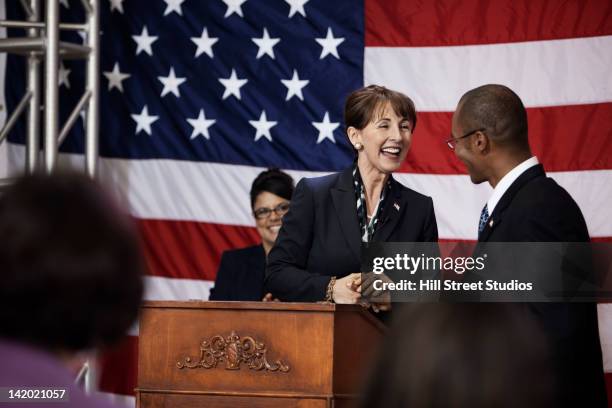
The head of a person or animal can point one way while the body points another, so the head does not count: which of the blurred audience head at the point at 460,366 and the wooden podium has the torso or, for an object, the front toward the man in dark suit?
the blurred audience head

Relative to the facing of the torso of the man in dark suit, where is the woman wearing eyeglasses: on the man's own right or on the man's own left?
on the man's own right

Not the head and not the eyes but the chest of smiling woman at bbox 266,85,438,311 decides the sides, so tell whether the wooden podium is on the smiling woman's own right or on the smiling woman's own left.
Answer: on the smiling woman's own right

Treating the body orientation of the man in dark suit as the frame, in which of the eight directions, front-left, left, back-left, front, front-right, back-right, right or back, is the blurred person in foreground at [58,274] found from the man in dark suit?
left

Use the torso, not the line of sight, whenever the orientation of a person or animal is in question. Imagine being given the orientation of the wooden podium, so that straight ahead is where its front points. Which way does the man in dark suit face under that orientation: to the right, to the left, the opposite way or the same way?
to the right

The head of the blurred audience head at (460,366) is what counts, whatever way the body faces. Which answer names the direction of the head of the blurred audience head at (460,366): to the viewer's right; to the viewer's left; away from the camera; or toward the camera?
away from the camera

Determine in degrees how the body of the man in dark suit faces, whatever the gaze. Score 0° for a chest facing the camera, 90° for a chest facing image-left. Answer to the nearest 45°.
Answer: approximately 90°

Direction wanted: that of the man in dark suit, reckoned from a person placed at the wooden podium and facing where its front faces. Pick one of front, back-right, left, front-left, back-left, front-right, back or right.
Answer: left

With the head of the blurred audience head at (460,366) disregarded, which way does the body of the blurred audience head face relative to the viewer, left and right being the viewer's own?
facing away from the viewer

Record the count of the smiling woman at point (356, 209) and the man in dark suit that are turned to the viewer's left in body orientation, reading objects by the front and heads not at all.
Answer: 1

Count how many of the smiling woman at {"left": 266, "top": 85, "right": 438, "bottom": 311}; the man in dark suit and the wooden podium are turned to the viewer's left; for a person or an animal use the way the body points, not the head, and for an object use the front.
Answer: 1

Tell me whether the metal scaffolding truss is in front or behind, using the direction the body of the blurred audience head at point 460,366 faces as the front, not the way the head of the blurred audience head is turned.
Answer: in front

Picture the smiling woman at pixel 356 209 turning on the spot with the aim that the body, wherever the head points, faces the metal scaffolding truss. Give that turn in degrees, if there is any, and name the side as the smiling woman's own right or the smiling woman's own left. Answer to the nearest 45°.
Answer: approximately 180°
